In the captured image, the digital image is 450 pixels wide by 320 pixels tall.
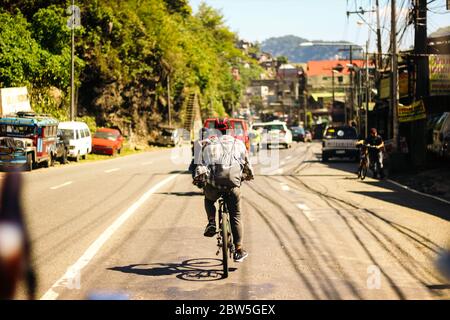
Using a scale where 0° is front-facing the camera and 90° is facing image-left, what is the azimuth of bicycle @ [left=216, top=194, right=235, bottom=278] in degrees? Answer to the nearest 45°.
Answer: approximately 180°

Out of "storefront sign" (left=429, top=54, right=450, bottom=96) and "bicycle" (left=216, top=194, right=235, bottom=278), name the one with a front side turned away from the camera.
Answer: the bicycle

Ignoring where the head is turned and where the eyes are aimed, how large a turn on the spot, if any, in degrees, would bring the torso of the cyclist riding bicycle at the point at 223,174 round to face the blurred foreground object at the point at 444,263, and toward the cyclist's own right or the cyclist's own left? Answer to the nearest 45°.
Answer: approximately 180°

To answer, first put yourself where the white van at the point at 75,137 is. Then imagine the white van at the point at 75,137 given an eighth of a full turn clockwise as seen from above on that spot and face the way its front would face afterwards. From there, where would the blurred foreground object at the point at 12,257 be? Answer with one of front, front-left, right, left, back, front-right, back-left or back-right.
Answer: left

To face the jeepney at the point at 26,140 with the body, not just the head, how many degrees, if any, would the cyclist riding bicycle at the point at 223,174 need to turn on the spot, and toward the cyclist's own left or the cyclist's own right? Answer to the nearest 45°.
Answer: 0° — they already face it

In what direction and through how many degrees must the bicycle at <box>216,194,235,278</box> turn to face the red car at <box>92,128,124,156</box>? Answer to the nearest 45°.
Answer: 0° — it already faces it

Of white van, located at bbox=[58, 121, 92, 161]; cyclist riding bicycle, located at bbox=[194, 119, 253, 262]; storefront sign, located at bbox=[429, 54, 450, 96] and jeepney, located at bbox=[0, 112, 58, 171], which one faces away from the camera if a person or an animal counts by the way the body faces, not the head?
the cyclist riding bicycle

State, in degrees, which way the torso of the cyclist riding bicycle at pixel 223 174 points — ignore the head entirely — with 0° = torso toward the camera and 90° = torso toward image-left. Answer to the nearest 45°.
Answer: approximately 180°
